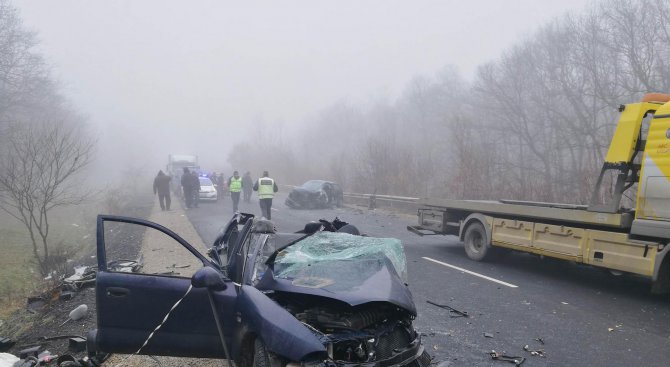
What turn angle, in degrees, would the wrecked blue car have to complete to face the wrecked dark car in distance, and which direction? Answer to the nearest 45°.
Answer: approximately 135° to its left

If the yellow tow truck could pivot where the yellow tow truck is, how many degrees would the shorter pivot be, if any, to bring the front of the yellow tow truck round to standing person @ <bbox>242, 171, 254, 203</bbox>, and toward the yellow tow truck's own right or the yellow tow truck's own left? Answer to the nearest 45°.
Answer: approximately 180°

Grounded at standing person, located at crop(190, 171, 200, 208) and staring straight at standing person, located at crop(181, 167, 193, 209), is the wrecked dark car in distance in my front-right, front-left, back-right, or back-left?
back-left

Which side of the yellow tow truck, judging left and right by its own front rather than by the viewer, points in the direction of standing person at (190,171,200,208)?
back

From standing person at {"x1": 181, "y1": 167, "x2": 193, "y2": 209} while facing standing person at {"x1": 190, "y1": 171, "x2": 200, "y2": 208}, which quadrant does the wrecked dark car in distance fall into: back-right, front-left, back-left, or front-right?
front-right

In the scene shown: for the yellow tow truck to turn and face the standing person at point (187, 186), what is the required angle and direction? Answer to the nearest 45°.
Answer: approximately 180°

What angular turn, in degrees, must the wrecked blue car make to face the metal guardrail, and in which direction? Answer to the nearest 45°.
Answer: approximately 135° to its left

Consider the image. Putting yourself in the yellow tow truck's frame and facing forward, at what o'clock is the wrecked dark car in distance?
The wrecked dark car in distance is roughly at 6 o'clock from the yellow tow truck.

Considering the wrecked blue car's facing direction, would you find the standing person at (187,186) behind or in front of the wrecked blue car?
behind

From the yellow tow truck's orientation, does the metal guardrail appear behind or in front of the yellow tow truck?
behind

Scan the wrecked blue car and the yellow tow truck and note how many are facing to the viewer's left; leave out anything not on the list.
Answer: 0

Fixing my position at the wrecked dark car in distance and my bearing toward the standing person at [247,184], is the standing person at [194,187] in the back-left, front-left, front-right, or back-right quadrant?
front-left

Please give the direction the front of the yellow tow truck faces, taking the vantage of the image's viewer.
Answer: facing the viewer and to the right of the viewer

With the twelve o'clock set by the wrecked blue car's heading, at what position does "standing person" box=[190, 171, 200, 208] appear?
The standing person is roughly at 7 o'clock from the wrecked blue car.
